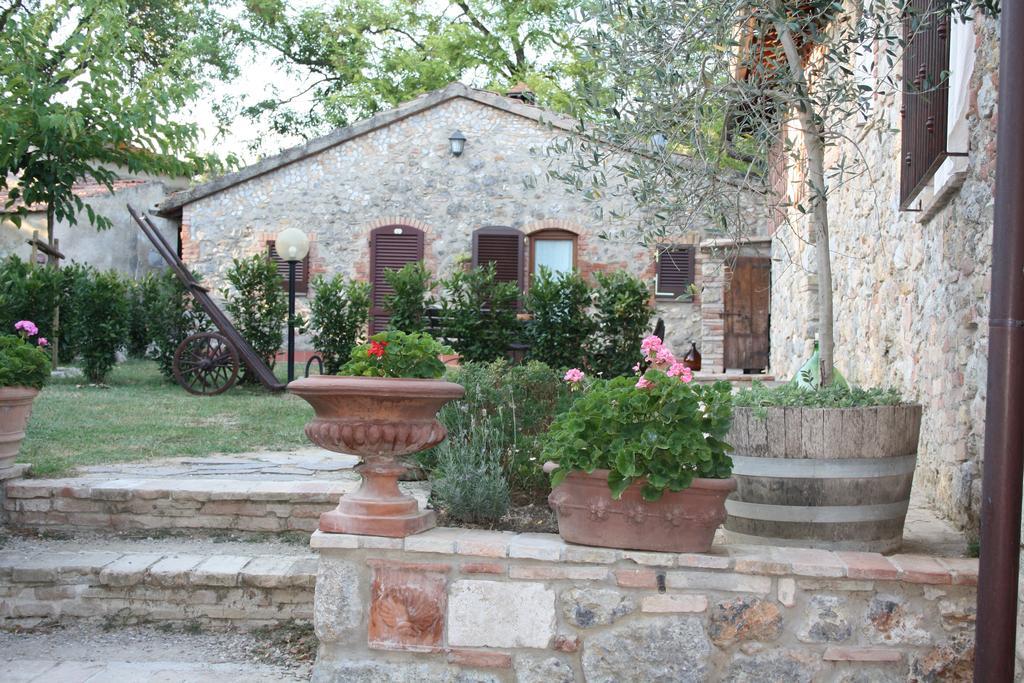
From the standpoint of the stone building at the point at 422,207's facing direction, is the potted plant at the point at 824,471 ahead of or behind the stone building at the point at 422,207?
ahead

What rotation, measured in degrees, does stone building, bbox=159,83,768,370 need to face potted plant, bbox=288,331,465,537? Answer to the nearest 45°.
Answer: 0° — it already faces it

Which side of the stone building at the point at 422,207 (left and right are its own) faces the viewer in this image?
front

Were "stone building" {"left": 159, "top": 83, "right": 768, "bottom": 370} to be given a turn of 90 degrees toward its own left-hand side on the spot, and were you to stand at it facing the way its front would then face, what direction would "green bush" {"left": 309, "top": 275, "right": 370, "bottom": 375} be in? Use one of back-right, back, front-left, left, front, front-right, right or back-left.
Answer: right

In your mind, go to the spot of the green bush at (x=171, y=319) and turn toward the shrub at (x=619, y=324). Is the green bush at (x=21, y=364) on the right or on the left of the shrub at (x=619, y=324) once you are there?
right

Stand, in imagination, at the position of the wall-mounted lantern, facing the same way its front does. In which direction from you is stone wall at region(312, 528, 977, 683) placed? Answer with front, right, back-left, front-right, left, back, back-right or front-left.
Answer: front

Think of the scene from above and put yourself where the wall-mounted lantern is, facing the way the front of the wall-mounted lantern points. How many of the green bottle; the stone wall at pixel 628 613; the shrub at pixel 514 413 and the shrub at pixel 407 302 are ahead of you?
4

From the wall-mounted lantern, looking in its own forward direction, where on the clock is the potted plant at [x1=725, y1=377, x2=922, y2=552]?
The potted plant is roughly at 12 o'clock from the wall-mounted lantern.

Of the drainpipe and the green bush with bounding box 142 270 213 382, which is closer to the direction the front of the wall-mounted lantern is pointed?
the drainpipe

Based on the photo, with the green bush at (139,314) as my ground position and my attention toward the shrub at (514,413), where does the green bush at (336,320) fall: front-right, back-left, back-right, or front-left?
front-left

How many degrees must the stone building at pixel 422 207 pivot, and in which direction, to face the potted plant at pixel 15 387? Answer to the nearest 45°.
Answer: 0° — it already faces it

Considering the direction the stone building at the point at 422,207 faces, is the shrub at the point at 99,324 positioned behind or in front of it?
in front

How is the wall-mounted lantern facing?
toward the camera

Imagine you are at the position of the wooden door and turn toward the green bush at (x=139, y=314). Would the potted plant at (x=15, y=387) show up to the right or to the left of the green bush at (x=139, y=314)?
left

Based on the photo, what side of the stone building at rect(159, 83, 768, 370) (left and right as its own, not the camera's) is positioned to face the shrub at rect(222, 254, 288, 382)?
front

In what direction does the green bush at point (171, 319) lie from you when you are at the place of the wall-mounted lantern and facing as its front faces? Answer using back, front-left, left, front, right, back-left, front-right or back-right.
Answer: front-right

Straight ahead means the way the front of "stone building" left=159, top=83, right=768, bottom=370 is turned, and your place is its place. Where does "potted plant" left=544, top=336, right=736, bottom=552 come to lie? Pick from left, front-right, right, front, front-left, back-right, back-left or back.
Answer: front

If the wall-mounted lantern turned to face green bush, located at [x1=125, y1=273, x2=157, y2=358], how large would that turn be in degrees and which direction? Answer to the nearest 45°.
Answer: approximately 45° to its right

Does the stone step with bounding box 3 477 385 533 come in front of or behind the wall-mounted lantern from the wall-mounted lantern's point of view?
in front

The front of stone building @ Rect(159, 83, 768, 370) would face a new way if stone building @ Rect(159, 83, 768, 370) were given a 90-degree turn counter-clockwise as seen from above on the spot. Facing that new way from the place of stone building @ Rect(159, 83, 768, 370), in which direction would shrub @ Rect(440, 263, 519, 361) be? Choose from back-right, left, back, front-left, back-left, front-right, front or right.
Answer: right
